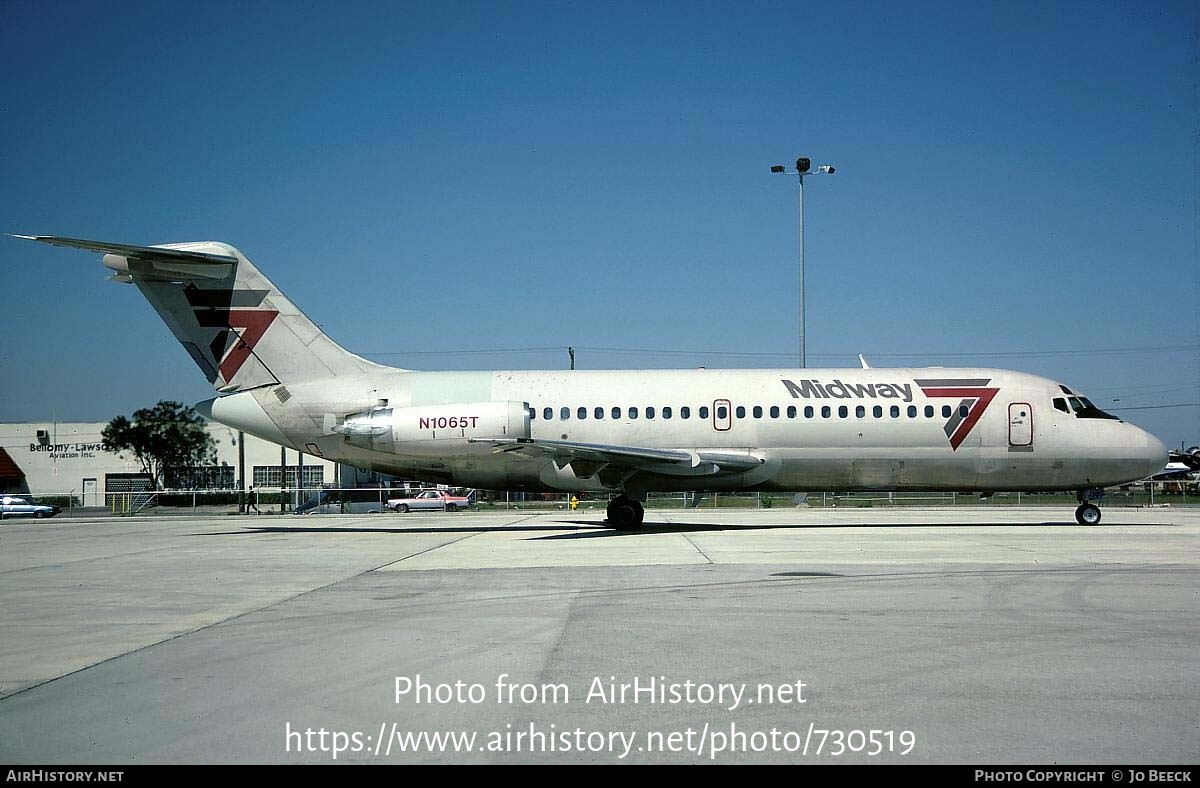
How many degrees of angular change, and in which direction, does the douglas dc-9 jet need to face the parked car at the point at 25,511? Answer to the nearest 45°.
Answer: approximately 135° to its left

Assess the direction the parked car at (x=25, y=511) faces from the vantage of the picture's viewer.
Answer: facing to the right of the viewer

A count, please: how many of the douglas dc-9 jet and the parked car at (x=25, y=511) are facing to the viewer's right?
2

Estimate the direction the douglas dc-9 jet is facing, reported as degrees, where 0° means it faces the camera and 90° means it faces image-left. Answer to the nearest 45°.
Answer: approximately 270°
